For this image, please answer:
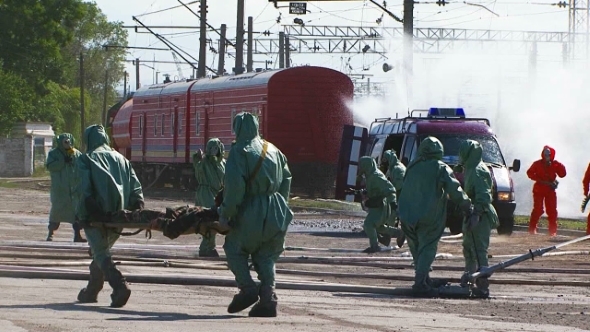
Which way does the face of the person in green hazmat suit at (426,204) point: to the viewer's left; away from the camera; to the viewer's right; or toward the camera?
away from the camera

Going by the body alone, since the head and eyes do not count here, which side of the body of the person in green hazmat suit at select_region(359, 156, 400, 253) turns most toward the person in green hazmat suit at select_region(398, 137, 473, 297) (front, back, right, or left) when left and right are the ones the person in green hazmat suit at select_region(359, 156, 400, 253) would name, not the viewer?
left

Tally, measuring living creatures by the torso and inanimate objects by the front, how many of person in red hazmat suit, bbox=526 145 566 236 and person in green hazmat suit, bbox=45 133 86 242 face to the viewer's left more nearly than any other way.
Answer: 0

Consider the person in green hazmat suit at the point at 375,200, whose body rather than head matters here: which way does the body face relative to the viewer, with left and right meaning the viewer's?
facing to the left of the viewer

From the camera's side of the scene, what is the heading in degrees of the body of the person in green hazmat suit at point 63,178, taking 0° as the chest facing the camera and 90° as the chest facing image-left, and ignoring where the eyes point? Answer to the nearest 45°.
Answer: approximately 315°

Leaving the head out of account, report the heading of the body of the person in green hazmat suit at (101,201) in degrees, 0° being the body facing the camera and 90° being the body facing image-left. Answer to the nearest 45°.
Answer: approximately 135°

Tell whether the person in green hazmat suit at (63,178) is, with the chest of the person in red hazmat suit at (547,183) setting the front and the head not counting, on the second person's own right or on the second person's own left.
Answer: on the second person's own right

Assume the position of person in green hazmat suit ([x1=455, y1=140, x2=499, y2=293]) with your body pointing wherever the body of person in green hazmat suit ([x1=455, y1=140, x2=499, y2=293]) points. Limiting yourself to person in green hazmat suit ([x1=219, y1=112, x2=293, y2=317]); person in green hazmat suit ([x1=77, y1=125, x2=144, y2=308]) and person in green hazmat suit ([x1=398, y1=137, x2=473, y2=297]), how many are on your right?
0

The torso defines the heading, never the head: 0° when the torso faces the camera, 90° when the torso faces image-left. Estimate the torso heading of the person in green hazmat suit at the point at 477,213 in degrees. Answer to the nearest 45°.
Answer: approximately 90°

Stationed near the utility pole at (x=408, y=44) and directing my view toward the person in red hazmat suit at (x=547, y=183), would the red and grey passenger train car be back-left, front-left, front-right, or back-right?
back-right

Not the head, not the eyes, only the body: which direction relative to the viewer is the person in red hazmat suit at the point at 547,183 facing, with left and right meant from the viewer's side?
facing the viewer

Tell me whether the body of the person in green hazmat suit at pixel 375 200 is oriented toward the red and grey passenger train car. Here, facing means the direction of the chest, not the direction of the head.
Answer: no
